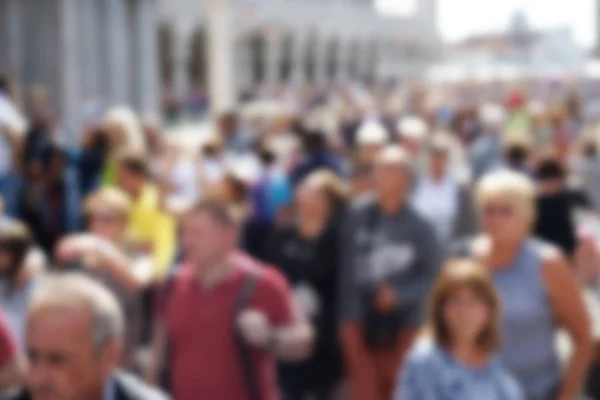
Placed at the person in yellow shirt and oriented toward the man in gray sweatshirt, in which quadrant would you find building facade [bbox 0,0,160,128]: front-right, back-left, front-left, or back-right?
back-left

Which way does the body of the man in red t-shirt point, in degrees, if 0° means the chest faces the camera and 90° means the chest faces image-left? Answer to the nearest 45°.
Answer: approximately 45°

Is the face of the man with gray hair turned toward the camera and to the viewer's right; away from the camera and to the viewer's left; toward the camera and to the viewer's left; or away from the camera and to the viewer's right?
toward the camera and to the viewer's left

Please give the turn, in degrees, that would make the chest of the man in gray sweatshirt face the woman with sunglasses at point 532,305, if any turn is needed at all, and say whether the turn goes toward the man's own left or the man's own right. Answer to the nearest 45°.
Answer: approximately 45° to the man's own left

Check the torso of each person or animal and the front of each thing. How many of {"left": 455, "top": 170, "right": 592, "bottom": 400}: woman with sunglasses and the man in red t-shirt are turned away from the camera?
0

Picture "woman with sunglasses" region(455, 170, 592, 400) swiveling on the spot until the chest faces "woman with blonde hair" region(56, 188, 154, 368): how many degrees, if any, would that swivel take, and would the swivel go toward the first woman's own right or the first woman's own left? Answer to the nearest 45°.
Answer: approximately 45° to the first woman's own right

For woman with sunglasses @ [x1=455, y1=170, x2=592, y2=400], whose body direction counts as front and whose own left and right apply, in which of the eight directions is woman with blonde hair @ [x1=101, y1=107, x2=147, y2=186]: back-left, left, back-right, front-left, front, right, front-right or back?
right

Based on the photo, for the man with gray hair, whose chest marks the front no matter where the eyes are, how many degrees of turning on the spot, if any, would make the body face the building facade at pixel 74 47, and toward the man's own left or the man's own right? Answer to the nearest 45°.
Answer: approximately 135° to the man's own right

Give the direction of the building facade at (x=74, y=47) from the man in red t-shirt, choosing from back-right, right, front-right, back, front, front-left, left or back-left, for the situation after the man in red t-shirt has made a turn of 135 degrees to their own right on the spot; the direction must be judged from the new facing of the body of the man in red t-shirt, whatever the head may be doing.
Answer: front

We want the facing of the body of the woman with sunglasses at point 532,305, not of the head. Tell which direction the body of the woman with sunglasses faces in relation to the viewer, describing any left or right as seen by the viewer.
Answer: facing the viewer and to the left of the viewer

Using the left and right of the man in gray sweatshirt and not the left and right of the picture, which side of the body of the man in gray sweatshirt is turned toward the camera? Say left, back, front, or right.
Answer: front

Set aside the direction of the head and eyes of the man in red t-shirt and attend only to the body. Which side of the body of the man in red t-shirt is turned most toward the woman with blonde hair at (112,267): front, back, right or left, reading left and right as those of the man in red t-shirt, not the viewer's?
right

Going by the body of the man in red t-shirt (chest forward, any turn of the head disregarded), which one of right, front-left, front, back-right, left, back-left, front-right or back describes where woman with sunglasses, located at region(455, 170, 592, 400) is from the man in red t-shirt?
back-left
